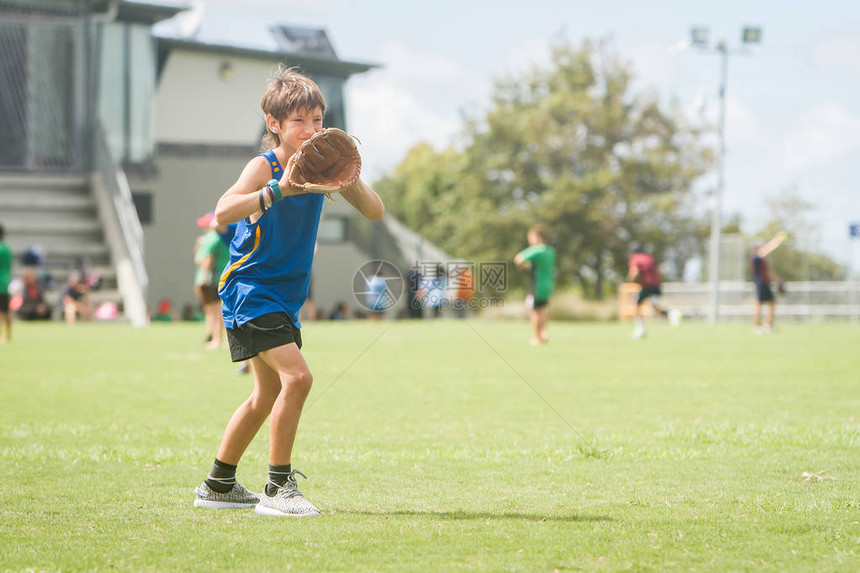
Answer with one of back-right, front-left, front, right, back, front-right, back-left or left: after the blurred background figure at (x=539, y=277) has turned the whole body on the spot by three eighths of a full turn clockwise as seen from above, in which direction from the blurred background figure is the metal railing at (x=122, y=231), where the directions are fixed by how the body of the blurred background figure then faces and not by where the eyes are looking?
left

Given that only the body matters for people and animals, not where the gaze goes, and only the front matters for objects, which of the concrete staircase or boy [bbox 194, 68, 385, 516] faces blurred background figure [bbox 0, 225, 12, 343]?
the concrete staircase

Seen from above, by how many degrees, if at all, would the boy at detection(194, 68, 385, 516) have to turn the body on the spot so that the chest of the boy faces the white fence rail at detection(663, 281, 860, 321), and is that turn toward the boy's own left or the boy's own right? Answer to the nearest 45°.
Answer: approximately 90° to the boy's own left

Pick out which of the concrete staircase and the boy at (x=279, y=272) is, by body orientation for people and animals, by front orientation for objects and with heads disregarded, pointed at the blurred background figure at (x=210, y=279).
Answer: the concrete staircase

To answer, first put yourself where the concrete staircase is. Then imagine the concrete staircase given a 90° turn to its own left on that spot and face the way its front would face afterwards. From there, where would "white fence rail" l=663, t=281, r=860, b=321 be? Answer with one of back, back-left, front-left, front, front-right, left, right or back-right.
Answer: front

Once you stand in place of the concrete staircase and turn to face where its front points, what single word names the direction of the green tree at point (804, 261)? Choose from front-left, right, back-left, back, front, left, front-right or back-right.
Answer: left

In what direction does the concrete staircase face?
toward the camera

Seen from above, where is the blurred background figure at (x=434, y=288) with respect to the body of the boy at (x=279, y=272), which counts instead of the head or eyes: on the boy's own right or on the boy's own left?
on the boy's own left

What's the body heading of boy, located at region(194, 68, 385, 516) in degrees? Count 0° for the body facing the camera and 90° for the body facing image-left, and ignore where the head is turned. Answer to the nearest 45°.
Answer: approximately 315°
